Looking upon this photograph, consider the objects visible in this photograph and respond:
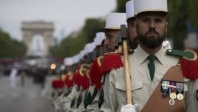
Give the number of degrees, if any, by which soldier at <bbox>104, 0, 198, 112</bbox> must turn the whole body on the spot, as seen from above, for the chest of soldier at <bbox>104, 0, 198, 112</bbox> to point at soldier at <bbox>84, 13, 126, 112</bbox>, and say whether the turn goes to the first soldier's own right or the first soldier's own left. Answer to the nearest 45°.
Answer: approximately 135° to the first soldier's own right

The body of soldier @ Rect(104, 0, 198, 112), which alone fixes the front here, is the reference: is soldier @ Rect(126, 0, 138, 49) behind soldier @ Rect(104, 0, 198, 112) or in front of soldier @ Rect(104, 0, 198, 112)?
behind
